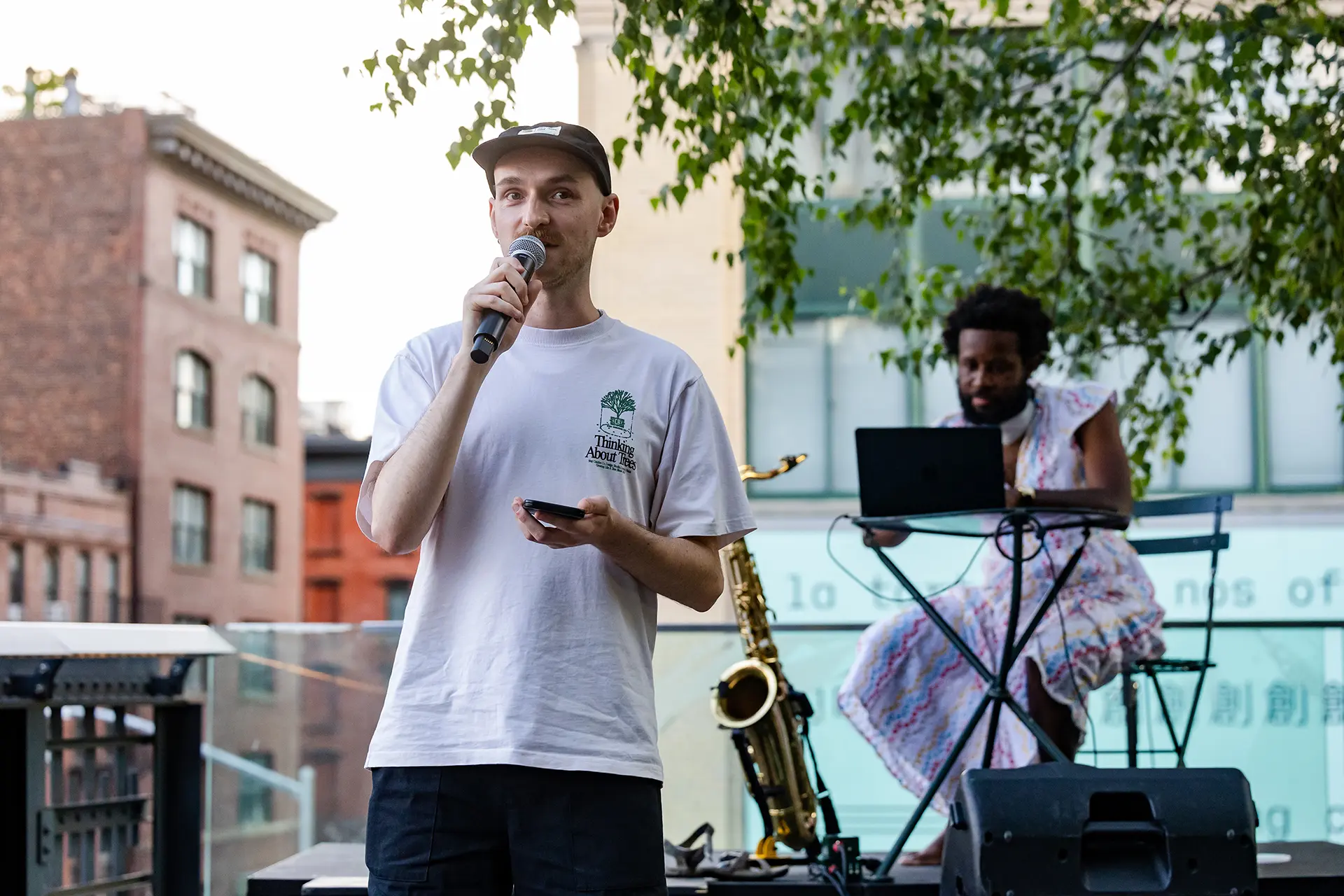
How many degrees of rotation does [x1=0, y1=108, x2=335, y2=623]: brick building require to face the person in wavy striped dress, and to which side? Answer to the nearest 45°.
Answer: approximately 45° to its right

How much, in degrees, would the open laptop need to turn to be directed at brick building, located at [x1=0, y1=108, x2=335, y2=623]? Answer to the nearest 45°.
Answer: approximately 45° to its left

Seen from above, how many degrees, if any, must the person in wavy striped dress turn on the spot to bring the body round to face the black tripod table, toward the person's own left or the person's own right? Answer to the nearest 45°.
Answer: approximately 45° to the person's own left

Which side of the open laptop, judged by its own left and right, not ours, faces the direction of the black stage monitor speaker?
back

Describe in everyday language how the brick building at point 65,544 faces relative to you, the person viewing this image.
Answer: facing the viewer and to the right of the viewer

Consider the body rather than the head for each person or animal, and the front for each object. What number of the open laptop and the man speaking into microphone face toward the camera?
1

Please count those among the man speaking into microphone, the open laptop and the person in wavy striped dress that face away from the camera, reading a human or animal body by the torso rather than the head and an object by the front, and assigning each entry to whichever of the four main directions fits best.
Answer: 1

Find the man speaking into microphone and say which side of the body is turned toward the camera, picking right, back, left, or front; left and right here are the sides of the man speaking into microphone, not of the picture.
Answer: front

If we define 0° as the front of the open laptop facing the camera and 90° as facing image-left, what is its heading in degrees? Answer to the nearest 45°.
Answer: approximately 180°

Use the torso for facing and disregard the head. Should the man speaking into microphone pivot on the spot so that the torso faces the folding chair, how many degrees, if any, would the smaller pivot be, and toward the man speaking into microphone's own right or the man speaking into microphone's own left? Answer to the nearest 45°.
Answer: approximately 135° to the man speaking into microphone's own left

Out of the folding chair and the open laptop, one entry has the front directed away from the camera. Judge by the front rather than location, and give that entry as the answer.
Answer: the open laptop

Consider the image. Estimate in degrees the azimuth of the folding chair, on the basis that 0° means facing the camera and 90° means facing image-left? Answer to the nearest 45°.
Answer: approximately 45°

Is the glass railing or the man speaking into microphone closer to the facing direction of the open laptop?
the glass railing

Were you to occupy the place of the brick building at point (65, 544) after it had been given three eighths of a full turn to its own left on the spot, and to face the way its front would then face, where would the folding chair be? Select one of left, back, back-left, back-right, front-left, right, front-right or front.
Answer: back

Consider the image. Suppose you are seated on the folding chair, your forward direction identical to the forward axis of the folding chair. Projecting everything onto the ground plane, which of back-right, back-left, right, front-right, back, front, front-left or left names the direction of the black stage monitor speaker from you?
front-left

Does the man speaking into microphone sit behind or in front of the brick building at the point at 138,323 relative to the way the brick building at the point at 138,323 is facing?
in front
